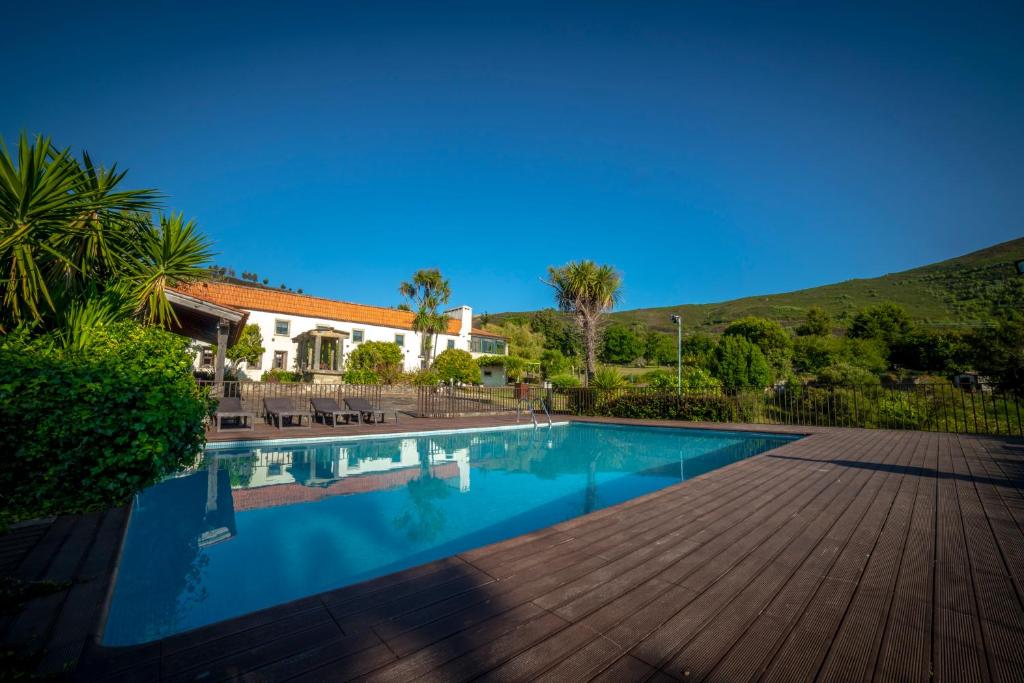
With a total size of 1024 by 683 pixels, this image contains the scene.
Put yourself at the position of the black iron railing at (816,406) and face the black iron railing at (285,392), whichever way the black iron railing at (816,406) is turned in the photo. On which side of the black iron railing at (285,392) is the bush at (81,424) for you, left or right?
left

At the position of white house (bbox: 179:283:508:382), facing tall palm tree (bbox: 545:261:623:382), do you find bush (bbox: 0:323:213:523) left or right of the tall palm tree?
right

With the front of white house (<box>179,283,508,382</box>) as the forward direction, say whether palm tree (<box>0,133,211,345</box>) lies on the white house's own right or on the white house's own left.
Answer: on the white house's own right

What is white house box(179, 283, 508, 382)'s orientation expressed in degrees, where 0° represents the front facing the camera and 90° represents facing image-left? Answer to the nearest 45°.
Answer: approximately 315°
